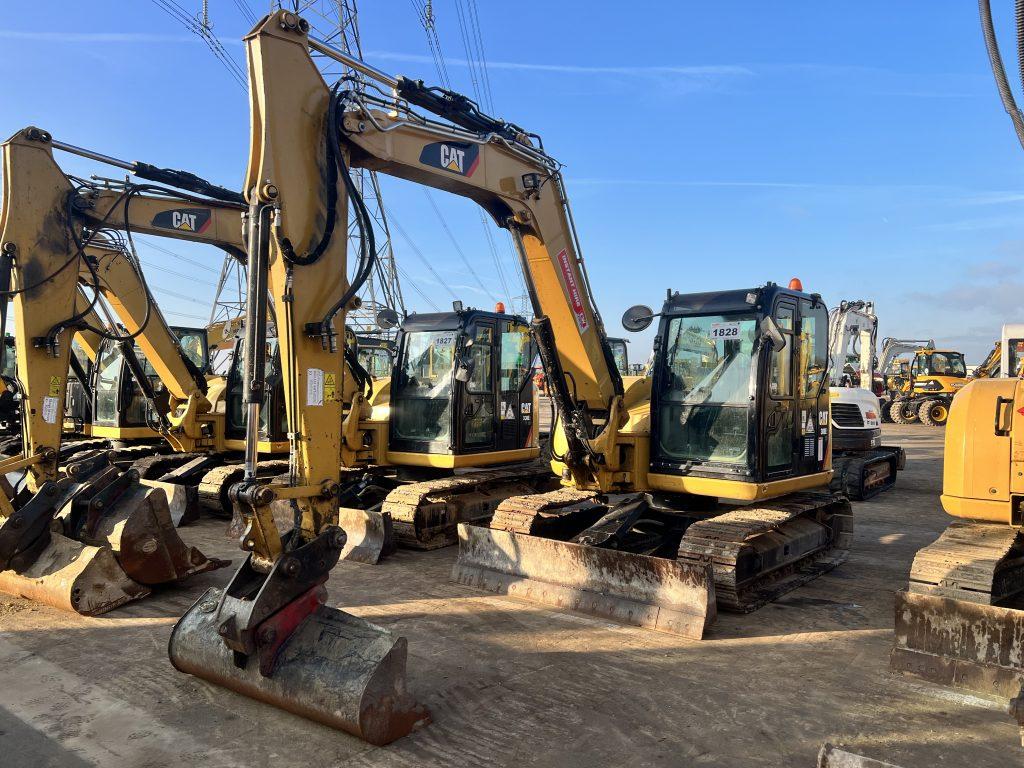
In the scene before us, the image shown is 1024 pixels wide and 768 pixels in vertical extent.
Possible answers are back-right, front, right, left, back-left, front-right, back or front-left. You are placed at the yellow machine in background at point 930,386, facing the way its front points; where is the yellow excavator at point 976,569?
front-left

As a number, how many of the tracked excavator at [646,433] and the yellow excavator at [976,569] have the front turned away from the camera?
0

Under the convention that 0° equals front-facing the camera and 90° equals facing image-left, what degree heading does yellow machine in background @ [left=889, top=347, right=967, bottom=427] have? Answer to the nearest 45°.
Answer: approximately 45°

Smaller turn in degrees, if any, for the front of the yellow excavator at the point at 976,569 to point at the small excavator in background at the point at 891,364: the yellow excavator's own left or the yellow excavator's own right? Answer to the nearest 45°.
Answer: approximately 135° to the yellow excavator's own right

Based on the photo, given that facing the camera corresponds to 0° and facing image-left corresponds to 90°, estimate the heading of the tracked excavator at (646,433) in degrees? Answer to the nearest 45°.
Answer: approximately 45°

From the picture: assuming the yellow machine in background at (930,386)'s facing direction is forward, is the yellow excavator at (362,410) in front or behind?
in front

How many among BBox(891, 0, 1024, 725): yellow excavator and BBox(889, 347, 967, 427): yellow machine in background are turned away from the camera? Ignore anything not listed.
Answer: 0

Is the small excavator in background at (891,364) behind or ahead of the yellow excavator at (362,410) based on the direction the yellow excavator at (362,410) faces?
behind
